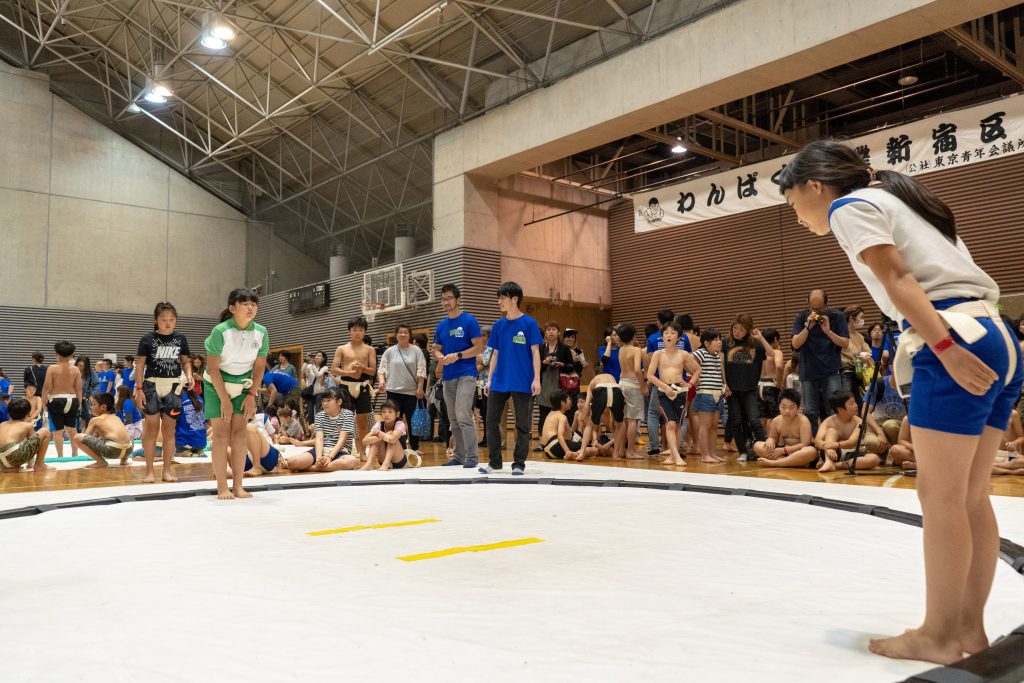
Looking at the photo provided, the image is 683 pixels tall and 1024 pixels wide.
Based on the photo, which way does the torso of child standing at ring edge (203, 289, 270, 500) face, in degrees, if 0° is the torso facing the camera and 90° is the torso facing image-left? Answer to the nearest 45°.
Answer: approximately 315°

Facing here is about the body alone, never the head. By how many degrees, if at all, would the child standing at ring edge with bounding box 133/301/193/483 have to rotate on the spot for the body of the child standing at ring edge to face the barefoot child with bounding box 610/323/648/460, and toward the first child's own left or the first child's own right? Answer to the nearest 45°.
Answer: approximately 90° to the first child's own left

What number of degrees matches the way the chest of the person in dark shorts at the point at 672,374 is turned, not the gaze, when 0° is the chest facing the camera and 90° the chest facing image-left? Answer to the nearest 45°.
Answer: approximately 0°

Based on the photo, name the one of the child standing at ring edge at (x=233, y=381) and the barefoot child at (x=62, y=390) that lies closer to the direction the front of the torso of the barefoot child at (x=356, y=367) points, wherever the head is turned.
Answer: the child standing at ring edge

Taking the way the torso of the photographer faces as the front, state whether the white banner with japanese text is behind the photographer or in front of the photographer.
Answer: behind

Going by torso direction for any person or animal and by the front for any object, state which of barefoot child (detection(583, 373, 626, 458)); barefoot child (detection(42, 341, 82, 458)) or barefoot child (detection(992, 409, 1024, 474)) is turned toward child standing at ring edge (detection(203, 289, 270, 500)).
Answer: barefoot child (detection(992, 409, 1024, 474))

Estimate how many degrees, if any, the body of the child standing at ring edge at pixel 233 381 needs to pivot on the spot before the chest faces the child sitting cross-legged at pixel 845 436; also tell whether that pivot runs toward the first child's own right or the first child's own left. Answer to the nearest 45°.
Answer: approximately 45° to the first child's own left

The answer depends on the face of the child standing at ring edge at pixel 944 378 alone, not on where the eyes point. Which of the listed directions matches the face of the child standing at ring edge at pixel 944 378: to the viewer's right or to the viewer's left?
to the viewer's left
